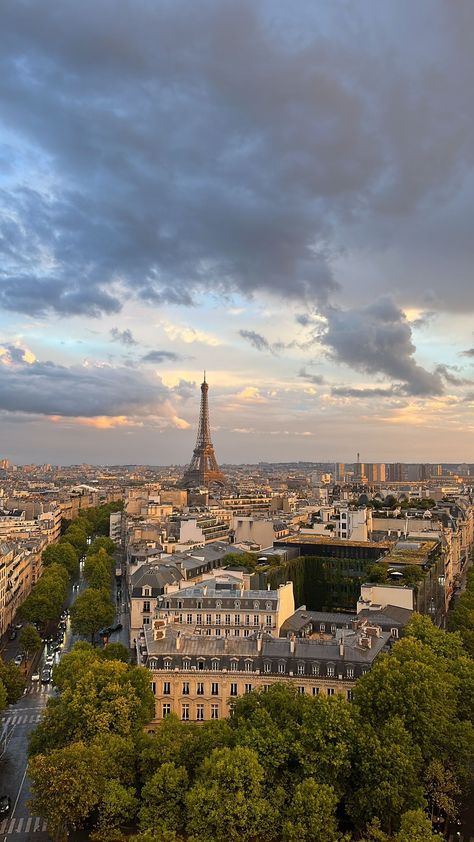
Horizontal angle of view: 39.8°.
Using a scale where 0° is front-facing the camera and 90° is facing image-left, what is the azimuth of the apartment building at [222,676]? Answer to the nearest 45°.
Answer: approximately 0°

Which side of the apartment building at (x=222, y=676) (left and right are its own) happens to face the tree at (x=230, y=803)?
front

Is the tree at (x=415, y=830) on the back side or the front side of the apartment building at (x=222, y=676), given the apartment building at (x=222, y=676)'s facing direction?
on the front side

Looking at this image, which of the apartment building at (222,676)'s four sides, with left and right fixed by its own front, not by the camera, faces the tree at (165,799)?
front

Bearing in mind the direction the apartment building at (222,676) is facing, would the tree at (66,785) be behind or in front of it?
in front
